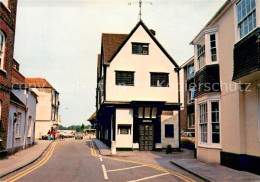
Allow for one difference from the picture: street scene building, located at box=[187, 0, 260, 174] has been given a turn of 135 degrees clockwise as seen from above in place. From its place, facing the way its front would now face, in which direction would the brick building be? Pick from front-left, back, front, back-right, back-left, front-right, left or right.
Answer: left

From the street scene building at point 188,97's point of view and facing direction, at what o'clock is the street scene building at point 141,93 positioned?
the street scene building at point 141,93 is roughly at 11 o'clock from the street scene building at point 188,97.

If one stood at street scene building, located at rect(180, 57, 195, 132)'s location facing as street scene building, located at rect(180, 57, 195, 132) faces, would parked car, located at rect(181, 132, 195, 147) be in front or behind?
in front

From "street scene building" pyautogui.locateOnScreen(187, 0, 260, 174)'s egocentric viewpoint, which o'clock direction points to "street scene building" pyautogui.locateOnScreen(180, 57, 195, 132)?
"street scene building" pyautogui.locateOnScreen(180, 57, 195, 132) is roughly at 4 o'clock from "street scene building" pyautogui.locateOnScreen(187, 0, 260, 174).

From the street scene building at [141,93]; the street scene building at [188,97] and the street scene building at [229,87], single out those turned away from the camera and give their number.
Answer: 0

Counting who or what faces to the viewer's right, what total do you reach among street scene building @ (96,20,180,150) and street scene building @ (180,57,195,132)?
0

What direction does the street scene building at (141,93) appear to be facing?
toward the camera

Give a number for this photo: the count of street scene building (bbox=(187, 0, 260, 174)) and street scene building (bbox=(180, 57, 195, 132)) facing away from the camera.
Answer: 0

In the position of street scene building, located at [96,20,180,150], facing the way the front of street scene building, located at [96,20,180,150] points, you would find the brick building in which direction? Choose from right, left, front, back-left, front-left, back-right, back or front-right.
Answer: front-right

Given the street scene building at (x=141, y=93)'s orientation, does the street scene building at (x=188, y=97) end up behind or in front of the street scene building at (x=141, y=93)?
behind

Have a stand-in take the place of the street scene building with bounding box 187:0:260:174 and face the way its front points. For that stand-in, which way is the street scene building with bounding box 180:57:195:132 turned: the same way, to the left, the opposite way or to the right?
the same way

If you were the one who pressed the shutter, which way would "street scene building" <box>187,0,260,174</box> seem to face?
facing the viewer and to the left of the viewer

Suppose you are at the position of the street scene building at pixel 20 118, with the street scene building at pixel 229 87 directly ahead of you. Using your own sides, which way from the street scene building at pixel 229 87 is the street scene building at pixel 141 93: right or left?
left

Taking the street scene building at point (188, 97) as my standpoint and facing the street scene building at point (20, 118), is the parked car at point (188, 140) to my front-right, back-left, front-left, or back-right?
front-left

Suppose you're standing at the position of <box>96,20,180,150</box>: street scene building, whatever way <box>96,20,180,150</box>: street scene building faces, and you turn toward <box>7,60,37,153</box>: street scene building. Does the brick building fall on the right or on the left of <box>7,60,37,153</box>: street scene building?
left

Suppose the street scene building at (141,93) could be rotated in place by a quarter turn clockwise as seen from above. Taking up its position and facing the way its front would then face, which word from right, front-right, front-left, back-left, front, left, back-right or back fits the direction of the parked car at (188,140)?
back-right

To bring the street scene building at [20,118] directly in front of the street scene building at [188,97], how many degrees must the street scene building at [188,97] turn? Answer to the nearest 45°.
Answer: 0° — it already faces it

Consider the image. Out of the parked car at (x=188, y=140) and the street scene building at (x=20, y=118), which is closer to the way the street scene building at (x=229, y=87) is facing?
the street scene building
